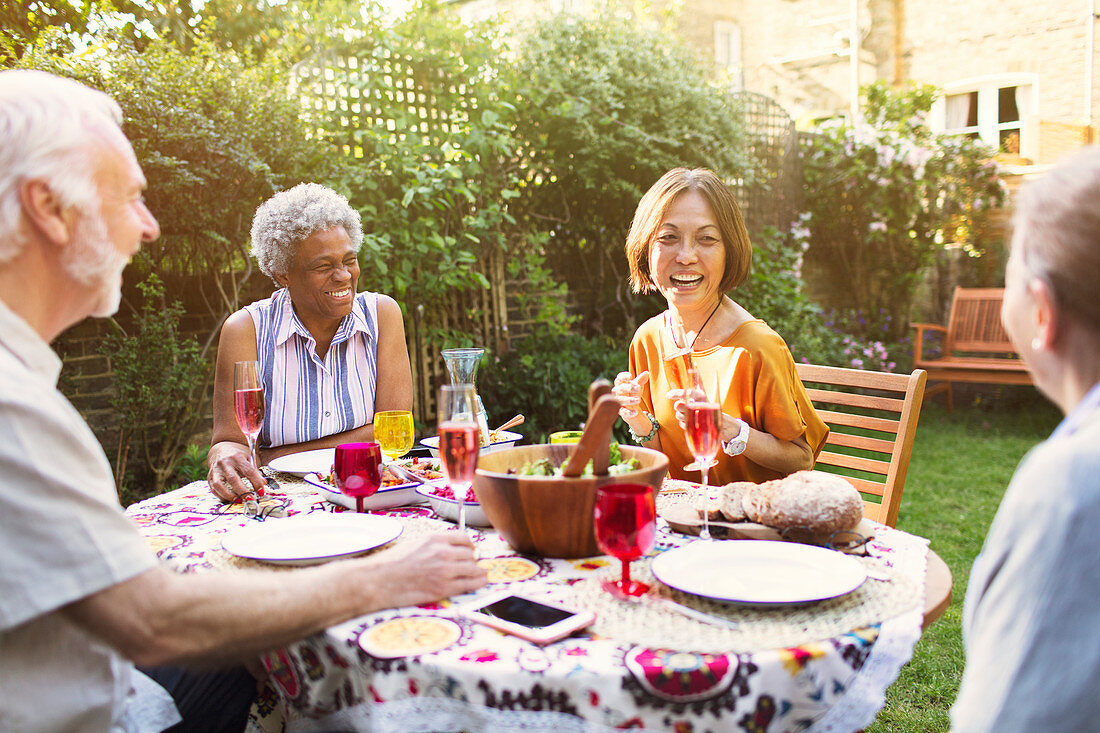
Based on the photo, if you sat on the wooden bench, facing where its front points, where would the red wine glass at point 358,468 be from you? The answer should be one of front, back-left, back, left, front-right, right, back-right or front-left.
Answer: front-left

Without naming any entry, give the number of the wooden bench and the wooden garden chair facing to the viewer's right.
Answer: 0

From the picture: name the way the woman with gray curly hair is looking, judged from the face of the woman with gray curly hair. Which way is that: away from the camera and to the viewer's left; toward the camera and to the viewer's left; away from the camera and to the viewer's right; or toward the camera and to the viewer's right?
toward the camera and to the viewer's right

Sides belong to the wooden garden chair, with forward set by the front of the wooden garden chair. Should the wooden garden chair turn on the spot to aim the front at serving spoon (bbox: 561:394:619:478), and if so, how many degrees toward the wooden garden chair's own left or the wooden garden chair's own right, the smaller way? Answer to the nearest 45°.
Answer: approximately 45° to the wooden garden chair's own left

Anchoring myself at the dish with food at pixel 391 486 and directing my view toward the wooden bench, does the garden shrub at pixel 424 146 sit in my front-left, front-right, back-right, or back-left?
front-left

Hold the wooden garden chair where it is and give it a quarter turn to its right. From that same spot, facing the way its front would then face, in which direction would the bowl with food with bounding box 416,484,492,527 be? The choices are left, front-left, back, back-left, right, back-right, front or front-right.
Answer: left

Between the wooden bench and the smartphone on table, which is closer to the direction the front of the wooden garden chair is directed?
the smartphone on table

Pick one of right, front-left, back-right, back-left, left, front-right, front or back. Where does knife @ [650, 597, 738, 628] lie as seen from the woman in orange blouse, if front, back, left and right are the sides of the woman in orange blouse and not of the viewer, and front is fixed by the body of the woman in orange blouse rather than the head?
front-left

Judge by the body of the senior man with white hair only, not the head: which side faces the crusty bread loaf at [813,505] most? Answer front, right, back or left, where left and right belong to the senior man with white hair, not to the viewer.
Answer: front

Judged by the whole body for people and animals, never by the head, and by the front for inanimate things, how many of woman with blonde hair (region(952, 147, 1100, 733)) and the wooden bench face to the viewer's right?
0

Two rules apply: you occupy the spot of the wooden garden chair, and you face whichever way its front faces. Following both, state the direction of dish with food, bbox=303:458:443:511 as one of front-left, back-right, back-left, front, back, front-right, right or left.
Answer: front

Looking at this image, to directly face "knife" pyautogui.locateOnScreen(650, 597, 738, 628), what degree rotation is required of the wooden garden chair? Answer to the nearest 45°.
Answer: approximately 45° to its left

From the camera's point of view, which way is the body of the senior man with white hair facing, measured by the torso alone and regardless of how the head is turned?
to the viewer's right

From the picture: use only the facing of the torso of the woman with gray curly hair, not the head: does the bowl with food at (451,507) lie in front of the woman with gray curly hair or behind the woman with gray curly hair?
in front

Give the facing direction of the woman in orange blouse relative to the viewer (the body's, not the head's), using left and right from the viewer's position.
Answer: facing the viewer and to the left of the viewer

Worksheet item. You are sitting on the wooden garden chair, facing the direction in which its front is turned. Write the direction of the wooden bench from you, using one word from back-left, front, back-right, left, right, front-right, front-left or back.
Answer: back-right

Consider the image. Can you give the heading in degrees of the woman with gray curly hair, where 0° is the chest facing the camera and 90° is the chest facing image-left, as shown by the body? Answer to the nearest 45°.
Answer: approximately 315°
